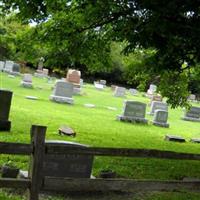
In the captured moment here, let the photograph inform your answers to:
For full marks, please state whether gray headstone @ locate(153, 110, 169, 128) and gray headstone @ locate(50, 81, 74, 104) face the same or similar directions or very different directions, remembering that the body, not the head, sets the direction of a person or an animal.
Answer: same or similar directions

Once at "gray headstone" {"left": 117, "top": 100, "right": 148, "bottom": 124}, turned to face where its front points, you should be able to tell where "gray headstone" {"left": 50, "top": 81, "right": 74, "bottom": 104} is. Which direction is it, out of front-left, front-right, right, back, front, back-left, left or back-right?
back-right

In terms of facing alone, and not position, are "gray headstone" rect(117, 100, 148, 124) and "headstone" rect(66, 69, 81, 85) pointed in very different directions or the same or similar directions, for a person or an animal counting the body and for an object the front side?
same or similar directions

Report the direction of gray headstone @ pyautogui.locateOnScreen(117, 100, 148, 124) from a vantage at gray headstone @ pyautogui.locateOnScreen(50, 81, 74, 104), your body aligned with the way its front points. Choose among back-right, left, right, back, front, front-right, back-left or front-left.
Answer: front-left

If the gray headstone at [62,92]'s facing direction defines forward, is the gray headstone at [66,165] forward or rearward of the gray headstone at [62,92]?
forward

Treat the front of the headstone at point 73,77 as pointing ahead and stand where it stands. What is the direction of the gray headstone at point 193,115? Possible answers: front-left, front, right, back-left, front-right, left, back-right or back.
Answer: front-left

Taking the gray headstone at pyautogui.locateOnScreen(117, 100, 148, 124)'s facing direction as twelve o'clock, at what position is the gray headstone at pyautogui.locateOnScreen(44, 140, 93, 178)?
the gray headstone at pyautogui.locateOnScreen(44, 140, 93, 178) is roughly at 12 o'clock from the gray headstone at pyautogui.locateOnScreen(117, 100, 148, 124).

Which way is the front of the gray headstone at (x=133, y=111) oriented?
toward the camera

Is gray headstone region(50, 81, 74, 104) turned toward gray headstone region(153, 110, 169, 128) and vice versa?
no

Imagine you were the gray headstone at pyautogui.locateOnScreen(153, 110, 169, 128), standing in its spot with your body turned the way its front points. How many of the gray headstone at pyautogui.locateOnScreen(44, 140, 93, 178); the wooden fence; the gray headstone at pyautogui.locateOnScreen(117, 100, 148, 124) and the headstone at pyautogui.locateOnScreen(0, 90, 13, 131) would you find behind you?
0

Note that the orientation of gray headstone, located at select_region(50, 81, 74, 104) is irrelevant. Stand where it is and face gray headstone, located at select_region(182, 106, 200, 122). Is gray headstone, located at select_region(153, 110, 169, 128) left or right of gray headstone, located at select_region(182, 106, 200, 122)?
right

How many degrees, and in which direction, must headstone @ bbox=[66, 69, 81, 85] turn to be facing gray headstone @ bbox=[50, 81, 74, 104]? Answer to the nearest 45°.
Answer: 0° — it already faces it

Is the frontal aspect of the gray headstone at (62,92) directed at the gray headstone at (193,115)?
no

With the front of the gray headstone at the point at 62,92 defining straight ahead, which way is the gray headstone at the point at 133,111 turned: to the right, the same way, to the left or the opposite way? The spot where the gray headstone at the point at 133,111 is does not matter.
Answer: the same way

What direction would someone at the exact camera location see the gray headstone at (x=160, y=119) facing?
facing the viewer

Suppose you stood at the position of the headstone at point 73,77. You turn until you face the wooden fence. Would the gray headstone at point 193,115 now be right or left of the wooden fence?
left
